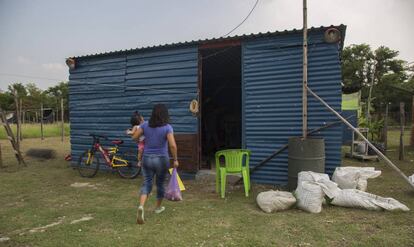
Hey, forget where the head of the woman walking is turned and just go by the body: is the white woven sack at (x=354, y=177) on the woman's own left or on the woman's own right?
on the woman's own right

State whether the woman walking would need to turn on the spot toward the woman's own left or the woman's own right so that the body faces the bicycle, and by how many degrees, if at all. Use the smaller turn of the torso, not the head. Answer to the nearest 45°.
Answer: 0° — they already face it

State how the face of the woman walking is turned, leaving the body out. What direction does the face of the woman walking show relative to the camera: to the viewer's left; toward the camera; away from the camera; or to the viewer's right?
away from the camera

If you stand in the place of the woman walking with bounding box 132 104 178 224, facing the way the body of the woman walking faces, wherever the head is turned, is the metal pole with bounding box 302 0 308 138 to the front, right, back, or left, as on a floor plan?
right

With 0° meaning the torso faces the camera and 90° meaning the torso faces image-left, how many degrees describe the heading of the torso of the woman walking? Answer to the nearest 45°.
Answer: approximately 180°

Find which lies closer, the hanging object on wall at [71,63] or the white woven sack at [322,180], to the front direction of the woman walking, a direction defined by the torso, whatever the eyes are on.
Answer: the hanging object on wall

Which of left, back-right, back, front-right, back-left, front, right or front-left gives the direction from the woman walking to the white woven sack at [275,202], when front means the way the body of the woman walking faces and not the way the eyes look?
right

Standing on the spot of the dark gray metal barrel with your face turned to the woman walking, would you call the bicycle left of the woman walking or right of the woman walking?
right

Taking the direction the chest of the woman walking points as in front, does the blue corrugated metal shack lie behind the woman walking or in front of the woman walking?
in front

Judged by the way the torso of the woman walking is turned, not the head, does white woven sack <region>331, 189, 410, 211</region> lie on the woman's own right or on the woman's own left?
on the woman's own right

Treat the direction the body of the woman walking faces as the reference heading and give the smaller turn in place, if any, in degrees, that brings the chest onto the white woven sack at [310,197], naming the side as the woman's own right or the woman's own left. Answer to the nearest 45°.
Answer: approximately 90° to the woman's own right

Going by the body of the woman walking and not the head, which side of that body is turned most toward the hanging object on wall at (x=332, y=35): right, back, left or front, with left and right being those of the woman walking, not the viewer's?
right
